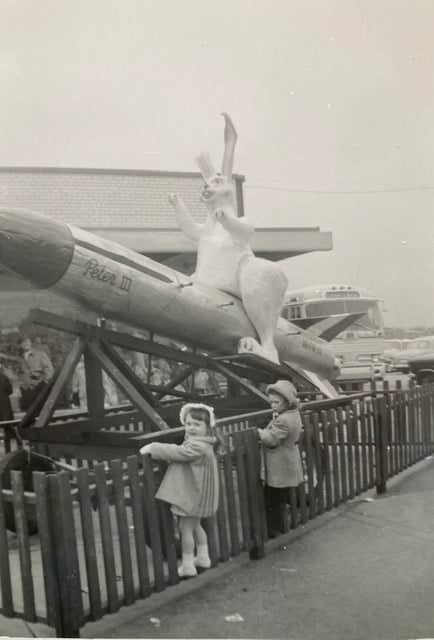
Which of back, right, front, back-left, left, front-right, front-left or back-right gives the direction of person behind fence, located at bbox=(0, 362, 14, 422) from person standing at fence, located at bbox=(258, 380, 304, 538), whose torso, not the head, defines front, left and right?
front-right

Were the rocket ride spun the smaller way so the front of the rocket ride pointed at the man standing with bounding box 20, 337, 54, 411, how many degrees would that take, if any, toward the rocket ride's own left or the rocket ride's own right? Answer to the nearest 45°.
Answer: approximately 45° to the rocket ride's own right

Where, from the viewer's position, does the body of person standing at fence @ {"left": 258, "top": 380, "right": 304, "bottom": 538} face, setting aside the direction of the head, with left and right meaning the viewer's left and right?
facing to the left of the viewer

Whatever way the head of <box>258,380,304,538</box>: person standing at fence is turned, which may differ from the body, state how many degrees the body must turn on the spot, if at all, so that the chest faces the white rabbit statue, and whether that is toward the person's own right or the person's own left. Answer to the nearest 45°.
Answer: approximately 90° to the person's own right

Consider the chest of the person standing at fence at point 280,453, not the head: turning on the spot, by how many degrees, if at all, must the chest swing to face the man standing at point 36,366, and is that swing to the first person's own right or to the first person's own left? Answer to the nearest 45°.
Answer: approximately 45° to the first person's own right

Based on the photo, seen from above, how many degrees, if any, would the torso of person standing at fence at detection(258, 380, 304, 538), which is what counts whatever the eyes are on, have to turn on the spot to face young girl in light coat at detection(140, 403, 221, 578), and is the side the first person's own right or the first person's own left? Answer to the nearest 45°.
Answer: approximately 45° to the first person's own left

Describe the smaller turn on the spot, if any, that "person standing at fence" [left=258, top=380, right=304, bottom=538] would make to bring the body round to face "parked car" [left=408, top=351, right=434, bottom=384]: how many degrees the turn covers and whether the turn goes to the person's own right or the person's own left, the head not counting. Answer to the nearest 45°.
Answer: approximately 90° to the person's own right

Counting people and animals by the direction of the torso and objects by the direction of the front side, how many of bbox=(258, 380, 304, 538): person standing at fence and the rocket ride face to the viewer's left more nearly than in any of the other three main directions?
2

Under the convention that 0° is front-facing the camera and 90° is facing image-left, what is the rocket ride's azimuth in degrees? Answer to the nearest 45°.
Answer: approximately 90°

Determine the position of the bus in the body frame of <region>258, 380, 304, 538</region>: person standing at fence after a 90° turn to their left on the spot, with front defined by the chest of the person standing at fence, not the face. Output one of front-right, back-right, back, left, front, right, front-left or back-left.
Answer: back
